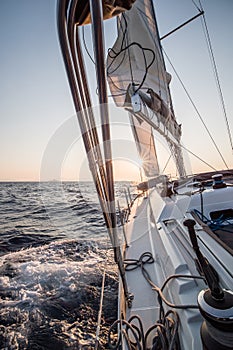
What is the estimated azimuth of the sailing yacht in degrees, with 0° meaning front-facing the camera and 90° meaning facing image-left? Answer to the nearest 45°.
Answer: approximately 180°
